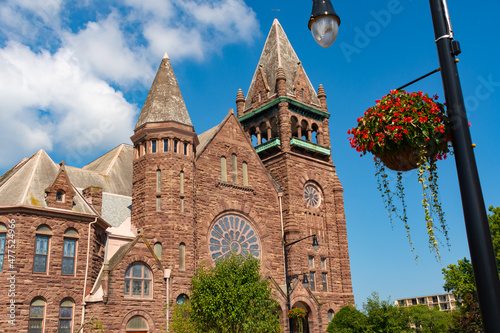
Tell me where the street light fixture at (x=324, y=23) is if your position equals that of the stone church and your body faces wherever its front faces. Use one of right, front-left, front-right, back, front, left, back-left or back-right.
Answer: front-right

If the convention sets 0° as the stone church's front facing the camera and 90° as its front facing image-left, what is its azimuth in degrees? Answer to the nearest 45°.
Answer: approximately 315°

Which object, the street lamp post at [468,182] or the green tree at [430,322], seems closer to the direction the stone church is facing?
the street lamp post

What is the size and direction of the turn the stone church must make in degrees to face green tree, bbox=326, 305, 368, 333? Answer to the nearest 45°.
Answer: approximately 45° to its left

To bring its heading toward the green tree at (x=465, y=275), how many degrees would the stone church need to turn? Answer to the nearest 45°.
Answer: approximately 45° to its left
